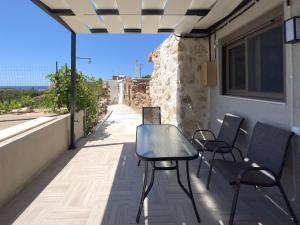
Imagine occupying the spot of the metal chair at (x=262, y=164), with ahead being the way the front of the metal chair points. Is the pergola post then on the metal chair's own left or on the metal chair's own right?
on the metal chair's own right

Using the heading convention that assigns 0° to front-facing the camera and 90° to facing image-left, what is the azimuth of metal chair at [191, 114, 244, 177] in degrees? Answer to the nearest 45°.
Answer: approximately 45°

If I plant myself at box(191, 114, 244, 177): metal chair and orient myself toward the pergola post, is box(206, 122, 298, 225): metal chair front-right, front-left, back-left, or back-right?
back-left

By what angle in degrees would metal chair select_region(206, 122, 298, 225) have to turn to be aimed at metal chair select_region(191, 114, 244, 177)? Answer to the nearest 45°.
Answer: approximately 135° to its right

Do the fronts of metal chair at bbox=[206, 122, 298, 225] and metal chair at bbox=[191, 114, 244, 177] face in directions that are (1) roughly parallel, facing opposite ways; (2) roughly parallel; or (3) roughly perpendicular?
roughly parallel

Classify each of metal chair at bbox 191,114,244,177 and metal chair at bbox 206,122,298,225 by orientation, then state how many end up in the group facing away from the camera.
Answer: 0

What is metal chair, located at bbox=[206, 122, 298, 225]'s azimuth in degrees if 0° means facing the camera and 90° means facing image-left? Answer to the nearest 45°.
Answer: approximately 45°

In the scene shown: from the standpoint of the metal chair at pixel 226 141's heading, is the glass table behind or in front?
in front
